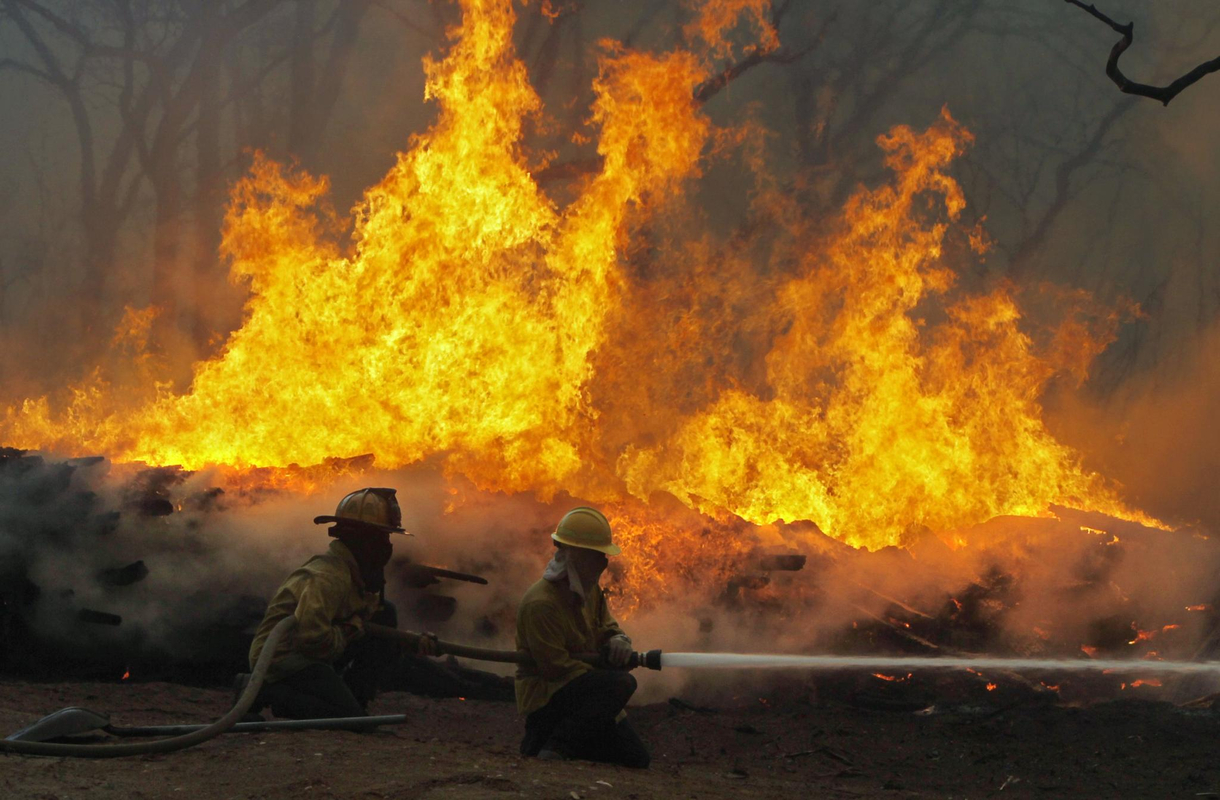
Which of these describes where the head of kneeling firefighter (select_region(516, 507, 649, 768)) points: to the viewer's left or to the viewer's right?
to the viewer's right

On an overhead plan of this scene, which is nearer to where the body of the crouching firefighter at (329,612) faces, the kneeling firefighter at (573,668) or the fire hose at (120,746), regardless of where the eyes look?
the kneeling firefighter

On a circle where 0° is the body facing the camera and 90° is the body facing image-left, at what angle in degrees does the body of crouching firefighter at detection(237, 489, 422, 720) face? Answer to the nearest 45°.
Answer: approximately 270°

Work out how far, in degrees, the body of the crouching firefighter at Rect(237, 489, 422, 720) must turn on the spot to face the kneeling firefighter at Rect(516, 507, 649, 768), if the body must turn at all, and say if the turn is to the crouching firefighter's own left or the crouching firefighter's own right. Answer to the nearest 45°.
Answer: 0° — they already face them
